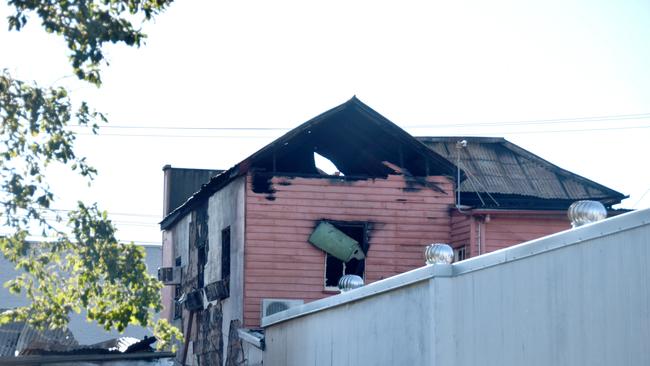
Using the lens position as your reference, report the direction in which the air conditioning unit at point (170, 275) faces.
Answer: facing to the left of the viewer

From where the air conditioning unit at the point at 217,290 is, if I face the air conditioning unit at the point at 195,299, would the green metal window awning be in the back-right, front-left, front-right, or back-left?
back-right

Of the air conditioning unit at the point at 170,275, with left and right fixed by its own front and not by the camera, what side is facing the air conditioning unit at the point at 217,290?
left

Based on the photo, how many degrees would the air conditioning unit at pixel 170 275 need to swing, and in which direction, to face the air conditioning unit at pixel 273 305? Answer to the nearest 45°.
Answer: approximately 90° to its left

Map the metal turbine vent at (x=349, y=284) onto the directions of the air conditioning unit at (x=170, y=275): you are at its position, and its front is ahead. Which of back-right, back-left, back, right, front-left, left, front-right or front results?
left
